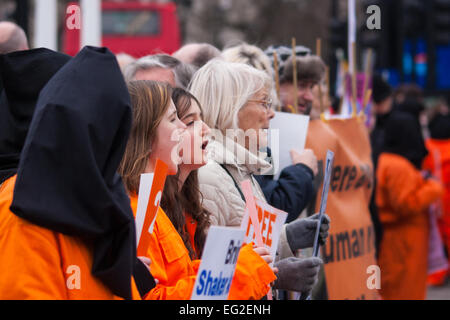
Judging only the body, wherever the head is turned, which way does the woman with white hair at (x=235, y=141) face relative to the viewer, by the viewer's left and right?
facing to the right of the viewer

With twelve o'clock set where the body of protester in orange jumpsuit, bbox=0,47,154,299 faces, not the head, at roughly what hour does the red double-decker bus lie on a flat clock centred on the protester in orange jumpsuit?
The red double-decker bus is roughly at 9 o'clock from the protester in orange jumpsuit.

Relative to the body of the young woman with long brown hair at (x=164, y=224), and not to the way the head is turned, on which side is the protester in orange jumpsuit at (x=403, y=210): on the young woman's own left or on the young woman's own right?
on the young woman's own left

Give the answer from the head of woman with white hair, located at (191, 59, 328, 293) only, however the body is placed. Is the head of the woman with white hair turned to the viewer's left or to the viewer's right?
to the viewer's right

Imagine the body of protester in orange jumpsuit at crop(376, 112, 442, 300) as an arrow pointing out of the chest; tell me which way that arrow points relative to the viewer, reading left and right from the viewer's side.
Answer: facing to the right of the viewer
